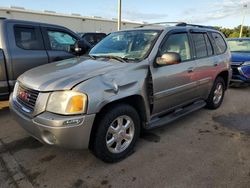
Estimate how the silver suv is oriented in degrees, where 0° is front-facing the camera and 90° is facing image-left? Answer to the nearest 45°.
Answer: approximately 45°

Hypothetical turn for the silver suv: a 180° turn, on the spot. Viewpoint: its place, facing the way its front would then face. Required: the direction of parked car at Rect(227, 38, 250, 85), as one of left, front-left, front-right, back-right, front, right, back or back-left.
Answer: front

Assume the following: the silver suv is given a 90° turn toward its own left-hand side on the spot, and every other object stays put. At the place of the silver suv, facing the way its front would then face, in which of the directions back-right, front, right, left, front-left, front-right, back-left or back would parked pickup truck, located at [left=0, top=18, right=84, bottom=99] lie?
back
